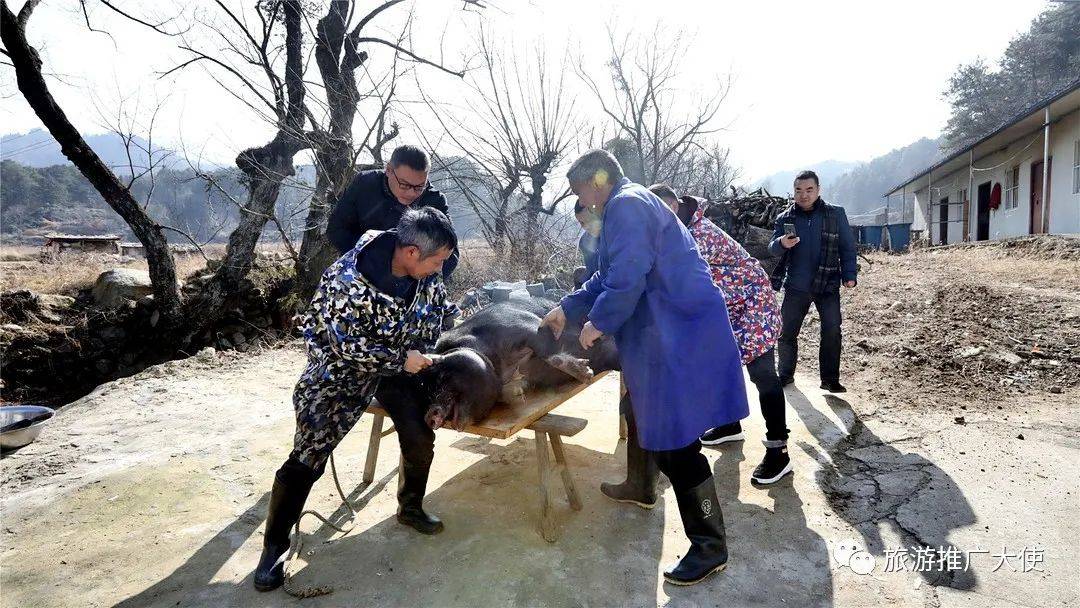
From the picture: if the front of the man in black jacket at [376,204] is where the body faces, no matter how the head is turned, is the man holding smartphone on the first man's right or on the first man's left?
on the first man's left

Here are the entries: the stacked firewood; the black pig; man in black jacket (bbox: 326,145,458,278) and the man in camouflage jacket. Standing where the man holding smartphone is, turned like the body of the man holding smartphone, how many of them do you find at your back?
1

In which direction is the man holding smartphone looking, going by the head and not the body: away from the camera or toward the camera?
toward the camera

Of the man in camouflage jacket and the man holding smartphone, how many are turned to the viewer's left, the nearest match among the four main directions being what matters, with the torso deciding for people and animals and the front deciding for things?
0

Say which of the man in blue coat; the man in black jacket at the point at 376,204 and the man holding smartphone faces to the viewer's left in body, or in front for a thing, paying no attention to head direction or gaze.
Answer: the man in blue coat

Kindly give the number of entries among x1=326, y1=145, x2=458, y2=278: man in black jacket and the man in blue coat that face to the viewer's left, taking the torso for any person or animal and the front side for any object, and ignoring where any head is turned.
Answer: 1

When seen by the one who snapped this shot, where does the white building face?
facing the viewer and to the left of the viewer

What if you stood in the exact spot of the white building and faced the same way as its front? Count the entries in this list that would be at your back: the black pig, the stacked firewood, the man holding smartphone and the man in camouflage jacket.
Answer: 0

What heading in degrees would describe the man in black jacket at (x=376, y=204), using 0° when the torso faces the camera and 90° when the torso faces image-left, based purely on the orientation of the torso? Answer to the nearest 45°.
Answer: approximately 315°

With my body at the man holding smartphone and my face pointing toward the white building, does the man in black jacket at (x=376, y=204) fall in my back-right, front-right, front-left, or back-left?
back-left

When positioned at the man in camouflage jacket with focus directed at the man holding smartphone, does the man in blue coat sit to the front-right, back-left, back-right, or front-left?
front-right

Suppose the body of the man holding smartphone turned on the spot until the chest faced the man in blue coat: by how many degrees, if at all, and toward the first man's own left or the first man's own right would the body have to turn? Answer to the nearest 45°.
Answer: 0° — they already face them

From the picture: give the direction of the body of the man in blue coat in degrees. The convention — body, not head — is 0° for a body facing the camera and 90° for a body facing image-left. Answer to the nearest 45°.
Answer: approximately 90°

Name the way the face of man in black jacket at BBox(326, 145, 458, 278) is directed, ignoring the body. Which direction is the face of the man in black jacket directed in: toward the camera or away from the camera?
toward the camera

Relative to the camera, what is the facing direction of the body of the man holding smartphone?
toward the camera

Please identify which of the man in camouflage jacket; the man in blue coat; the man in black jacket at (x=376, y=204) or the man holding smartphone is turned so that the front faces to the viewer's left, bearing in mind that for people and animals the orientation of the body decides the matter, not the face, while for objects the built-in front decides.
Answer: the man in blue coat

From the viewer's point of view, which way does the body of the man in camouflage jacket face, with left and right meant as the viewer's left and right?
facing the viewer and to the right of the viewer

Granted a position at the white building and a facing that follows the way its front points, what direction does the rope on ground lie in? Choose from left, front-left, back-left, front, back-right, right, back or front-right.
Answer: front-left
